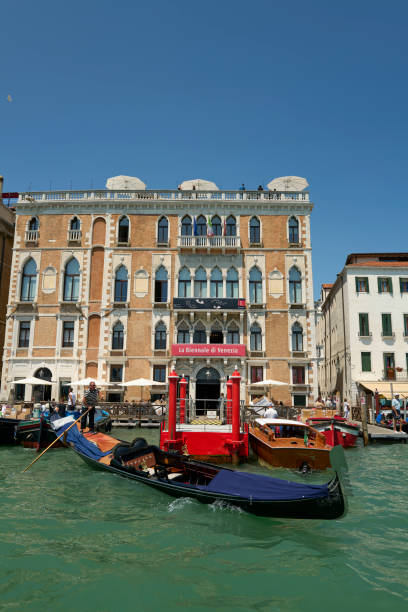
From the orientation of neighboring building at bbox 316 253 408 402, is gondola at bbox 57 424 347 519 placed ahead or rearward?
ahead

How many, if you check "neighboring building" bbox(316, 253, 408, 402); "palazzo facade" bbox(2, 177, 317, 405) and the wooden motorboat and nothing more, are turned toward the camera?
2

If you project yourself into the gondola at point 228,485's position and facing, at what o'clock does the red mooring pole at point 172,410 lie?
The red mooring pole is roughly at 7 o'clock from the gondola.

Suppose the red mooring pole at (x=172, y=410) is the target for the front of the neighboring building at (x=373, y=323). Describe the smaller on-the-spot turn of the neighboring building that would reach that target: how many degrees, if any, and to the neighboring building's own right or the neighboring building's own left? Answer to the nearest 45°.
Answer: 0° — it already faces it

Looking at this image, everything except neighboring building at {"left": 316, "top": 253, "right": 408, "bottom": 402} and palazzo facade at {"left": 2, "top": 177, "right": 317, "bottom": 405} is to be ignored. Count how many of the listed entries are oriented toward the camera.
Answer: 2

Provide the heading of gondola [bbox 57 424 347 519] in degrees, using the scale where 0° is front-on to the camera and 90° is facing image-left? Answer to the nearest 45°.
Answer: approximately 315°

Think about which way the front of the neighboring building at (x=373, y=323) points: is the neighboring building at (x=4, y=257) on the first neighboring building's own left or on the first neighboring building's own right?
on the first neighboring building's own right

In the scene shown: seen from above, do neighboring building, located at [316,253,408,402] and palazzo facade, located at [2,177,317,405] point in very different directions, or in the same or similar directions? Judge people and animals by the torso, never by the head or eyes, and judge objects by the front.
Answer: same or similar directions

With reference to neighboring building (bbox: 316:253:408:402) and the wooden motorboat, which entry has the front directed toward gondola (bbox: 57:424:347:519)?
the neighboring building

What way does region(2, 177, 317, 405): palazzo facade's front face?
toward the camera

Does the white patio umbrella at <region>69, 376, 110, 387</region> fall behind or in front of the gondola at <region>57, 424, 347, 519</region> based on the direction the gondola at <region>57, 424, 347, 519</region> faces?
behind
